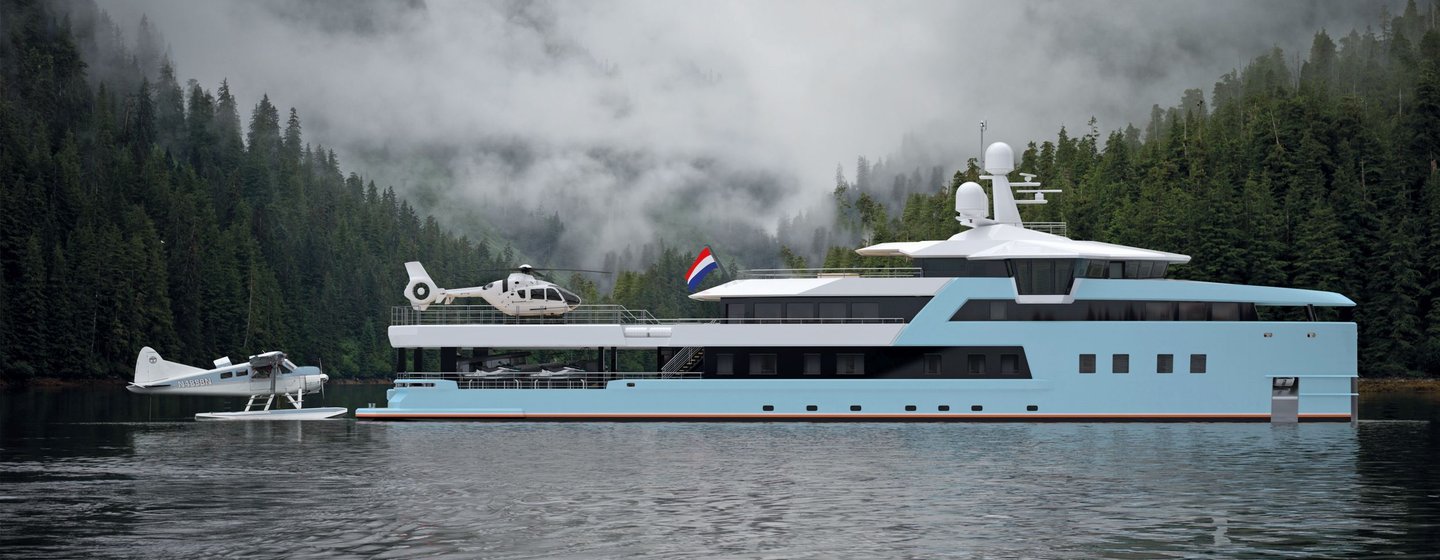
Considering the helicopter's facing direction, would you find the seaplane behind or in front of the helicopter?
behind

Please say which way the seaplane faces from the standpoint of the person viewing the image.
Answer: facing to the right of the viewer

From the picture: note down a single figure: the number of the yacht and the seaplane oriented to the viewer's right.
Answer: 2

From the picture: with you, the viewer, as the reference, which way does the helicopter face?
facing to the right of the viewer

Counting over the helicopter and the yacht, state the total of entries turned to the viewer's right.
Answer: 2

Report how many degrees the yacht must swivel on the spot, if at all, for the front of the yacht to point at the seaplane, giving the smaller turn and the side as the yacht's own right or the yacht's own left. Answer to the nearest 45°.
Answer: approximately 180°

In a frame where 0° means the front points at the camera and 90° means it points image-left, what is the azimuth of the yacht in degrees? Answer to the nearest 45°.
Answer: approximately 270°
